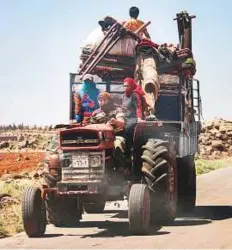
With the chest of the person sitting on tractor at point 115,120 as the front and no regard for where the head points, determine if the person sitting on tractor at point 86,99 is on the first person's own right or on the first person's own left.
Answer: on the first person's own right

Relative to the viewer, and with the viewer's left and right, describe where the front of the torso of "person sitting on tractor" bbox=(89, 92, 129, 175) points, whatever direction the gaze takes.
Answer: facing the viewer and to the left of the viewer

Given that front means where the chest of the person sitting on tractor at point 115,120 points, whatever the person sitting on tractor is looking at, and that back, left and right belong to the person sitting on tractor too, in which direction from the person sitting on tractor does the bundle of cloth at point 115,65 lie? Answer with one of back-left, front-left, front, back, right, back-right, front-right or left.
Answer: back-right

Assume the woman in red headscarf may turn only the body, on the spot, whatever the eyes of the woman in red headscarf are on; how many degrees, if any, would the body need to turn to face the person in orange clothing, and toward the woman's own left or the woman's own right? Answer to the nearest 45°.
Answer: approximately 135° to the woman's own right

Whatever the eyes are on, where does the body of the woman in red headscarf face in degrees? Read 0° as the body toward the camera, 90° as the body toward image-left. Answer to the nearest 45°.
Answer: approximately 45°

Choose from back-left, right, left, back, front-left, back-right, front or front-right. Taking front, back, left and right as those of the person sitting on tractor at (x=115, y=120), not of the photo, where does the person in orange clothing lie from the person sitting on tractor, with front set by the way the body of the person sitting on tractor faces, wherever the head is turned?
back-right
